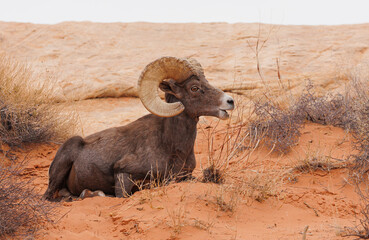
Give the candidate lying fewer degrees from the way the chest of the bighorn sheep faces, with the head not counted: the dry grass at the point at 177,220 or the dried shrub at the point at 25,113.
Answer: the dry grass

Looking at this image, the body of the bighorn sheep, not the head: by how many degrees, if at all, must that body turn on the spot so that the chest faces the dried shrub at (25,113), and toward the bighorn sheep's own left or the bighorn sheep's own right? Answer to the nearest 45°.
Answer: approximately 135° to the bighorn sheep's own left

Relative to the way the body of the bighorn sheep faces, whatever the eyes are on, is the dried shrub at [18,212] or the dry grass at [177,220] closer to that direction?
the dry grass

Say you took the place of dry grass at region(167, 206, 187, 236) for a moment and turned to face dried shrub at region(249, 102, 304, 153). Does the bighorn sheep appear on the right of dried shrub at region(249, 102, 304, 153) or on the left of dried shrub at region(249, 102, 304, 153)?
left

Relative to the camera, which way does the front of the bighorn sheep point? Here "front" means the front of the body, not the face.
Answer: to the viewer's right

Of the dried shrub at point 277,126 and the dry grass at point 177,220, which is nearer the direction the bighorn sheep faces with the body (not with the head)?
the dried shrub

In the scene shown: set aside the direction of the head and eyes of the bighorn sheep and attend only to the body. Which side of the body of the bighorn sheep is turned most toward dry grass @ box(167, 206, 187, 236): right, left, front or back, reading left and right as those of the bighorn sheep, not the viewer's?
right
